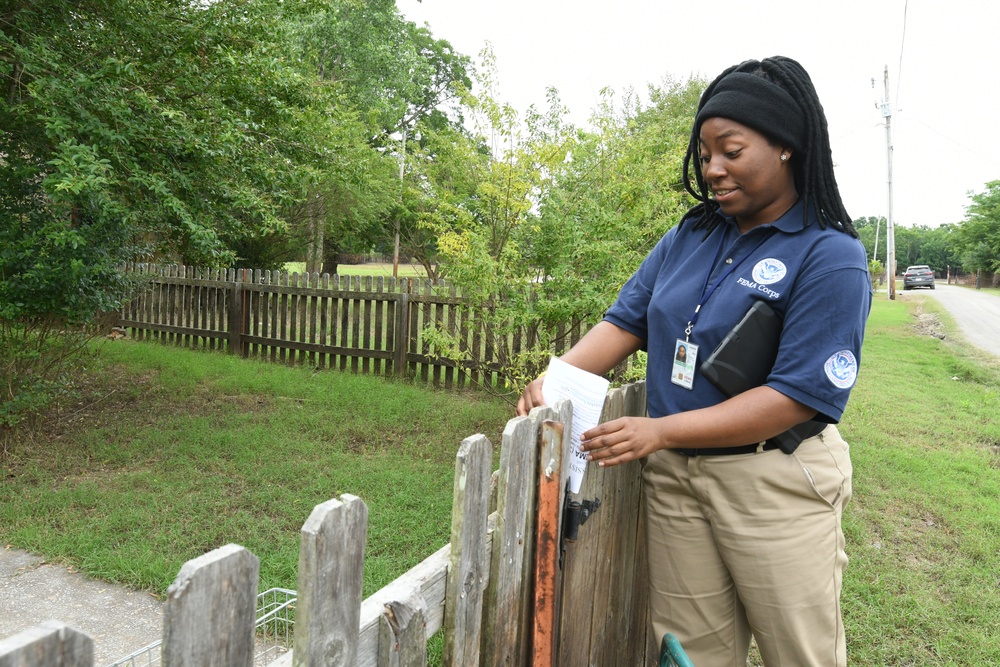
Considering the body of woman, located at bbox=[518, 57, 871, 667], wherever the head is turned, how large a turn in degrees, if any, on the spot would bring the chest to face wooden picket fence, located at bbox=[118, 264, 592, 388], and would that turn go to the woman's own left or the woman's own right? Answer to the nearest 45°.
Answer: approximately 90° to the woman's own right

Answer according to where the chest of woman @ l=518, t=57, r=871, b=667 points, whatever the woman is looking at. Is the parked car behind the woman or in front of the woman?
behind

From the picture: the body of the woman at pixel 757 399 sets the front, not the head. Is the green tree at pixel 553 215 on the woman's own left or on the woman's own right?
on the woman's own right

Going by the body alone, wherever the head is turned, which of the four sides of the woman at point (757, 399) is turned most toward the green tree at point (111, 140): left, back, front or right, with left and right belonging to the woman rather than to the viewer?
right

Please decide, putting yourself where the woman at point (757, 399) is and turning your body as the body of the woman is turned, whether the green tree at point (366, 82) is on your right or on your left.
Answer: on your right

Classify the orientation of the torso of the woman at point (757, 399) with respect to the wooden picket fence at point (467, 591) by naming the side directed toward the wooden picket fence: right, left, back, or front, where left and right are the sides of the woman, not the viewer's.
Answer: front

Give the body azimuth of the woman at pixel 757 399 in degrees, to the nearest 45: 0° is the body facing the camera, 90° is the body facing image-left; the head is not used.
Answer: approximately 45°
